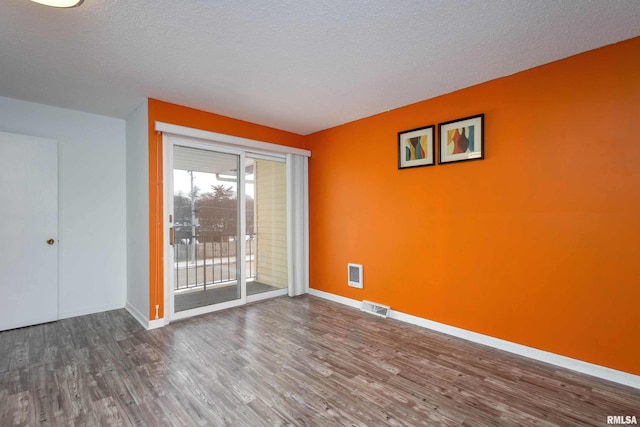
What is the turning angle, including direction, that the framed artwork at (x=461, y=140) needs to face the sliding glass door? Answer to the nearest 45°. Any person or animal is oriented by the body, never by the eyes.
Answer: approximately 45° to its right

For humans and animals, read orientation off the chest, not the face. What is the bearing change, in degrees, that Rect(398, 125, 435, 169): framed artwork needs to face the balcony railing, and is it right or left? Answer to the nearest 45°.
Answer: approximately 45° to its right

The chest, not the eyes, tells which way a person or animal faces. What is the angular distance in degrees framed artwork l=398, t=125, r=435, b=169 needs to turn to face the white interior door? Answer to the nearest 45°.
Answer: approximately 45° to its right

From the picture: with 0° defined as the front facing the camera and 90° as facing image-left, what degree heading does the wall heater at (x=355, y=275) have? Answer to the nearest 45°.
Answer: approximately 45°
